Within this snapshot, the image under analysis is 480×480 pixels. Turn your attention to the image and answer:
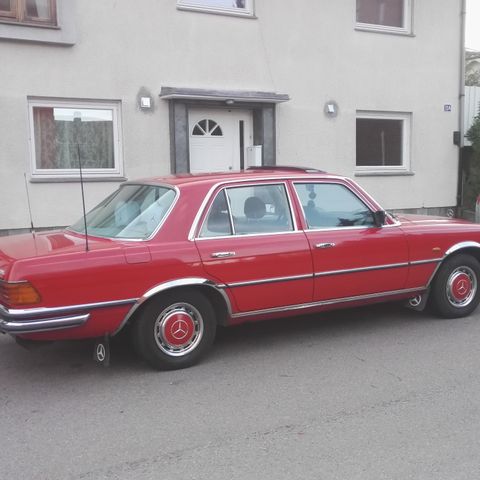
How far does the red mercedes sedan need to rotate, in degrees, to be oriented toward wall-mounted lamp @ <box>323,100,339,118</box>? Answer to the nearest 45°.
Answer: approximately 45° to its left

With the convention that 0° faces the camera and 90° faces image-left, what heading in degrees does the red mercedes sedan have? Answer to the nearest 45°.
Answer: approximately 225°

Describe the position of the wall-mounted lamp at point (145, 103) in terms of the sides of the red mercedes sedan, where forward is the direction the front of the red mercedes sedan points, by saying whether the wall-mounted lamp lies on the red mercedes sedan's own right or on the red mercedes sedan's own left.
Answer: on the red mercedes sedan's own left
